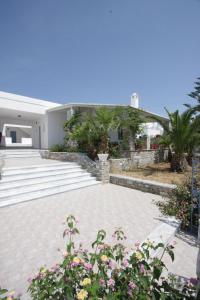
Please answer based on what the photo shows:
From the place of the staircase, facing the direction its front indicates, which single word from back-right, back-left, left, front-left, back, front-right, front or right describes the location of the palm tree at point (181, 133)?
front-left

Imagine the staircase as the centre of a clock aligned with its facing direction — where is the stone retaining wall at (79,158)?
The stone retaining wall is roughly at 9 o'clock from the staircase.

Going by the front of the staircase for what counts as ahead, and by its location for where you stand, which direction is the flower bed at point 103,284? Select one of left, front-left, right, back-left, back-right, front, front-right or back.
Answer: front-right

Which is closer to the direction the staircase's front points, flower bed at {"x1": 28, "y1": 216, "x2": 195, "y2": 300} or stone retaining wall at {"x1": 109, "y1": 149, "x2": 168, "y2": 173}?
the flower bed

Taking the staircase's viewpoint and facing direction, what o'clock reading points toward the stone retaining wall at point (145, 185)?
The stone retaining wall is roughly at 11 o'clock from the staircase.

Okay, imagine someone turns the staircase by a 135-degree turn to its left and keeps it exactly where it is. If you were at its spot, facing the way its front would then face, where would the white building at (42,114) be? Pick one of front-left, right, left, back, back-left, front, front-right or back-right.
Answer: front

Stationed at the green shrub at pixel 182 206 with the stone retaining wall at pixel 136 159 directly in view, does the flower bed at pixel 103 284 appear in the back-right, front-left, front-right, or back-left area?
back-left

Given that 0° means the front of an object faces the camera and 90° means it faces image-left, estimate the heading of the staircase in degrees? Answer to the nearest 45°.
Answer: approximately 315°

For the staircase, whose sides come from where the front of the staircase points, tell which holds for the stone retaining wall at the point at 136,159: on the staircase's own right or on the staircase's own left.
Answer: on the staircase's own left
